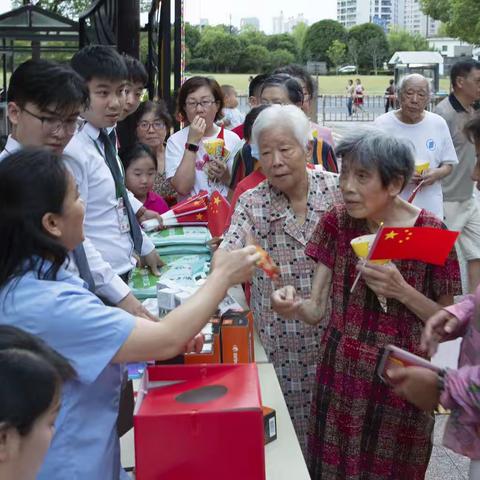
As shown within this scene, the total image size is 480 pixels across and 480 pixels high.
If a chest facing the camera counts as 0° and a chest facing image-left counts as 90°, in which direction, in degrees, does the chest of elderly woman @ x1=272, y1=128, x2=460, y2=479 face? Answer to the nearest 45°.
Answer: approximately 45°

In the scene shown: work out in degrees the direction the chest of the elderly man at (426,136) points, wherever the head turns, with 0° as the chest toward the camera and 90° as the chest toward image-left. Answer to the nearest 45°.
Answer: approximately 0°

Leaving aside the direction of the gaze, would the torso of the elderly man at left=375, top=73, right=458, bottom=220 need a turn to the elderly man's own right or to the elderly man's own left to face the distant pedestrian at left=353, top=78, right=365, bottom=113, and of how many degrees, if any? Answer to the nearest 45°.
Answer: approximately 180°

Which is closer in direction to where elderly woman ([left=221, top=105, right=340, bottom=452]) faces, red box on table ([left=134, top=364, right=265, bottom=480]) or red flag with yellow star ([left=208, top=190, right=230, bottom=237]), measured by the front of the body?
the red box on table

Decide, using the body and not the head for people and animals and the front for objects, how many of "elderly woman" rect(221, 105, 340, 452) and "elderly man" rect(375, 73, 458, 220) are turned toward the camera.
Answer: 2

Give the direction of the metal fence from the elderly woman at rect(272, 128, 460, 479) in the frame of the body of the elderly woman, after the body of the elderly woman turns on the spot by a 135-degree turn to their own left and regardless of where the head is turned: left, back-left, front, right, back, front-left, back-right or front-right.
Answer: left

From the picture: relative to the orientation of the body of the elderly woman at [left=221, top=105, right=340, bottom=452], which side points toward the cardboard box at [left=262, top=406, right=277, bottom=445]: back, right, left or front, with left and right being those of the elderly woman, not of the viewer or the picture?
front

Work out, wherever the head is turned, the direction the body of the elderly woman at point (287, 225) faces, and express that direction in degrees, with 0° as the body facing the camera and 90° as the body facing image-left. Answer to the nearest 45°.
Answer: approximately 0°

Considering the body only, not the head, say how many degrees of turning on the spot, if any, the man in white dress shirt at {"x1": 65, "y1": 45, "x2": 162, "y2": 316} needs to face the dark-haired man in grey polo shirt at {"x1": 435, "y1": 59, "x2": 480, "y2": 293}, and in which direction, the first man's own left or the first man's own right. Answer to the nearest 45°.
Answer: approximately 90° to the first man's own left

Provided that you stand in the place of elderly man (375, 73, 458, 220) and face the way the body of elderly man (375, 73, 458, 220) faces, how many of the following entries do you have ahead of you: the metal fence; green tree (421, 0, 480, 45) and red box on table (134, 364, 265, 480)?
1

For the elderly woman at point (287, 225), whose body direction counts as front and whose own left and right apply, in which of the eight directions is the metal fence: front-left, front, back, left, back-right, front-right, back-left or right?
back
